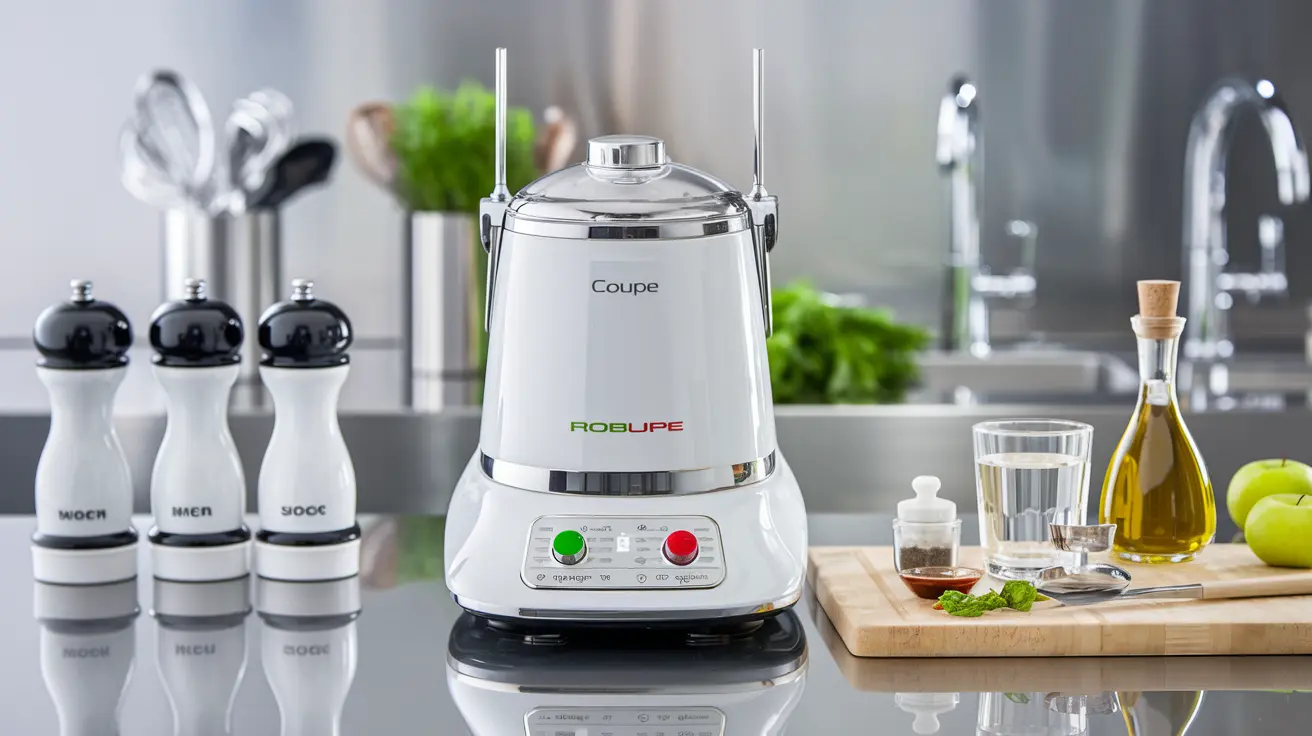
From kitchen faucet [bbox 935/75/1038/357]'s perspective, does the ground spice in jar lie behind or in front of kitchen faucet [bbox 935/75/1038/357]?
in front

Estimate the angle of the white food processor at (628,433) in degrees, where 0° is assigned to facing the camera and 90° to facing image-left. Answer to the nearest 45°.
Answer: approximately 0°

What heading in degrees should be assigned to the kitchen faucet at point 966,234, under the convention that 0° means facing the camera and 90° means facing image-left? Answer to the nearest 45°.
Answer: approximately 45°

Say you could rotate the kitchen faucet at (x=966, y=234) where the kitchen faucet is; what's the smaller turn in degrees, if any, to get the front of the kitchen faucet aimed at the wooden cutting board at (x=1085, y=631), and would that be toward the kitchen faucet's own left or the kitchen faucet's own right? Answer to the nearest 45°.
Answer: approximately 45° to the kitchen faucet's own left

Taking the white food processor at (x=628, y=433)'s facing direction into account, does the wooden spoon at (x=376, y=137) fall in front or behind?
behind

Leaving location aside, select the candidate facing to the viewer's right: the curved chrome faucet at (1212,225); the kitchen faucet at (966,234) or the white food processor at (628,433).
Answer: the curved chrome faucet

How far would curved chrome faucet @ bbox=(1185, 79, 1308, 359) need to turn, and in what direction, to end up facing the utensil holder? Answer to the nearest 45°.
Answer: approximately 135° to its right

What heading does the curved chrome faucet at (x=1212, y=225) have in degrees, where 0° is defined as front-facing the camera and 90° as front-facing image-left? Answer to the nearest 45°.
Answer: approximately 270°

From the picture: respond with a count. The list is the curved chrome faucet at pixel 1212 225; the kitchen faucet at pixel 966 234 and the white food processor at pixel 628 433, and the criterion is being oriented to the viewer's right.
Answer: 1
